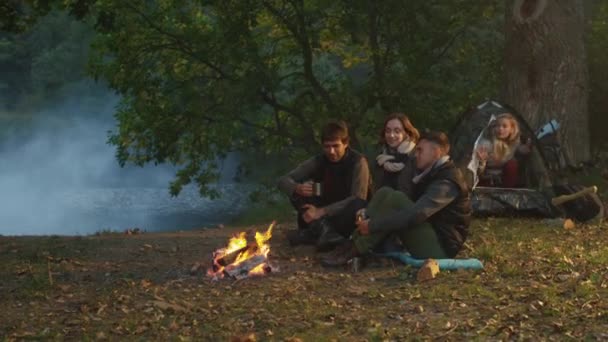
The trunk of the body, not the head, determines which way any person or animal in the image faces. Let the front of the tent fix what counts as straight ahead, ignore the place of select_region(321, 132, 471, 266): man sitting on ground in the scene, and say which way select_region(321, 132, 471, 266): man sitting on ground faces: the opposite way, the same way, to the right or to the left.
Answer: to the right

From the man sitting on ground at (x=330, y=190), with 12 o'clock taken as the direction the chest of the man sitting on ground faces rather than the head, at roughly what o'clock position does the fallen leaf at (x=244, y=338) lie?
The fallen leaf is roughly at 11 o'clock from the man sitting on ground.

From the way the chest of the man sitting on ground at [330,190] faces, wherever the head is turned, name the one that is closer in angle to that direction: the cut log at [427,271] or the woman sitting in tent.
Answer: the cut log

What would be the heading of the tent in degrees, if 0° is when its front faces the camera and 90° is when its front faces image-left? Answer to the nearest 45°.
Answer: approximately 0°

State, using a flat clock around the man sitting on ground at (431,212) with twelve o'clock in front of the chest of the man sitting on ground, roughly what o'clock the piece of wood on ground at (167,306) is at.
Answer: The piece of wood on ground is roughly at 11 o'clock from the man sitting on ground.

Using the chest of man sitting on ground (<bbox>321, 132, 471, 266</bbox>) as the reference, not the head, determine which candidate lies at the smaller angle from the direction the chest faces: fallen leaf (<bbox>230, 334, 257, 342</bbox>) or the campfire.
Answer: the campfire

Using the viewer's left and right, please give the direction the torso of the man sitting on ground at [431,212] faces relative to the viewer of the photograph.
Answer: facing to the left of the viewer

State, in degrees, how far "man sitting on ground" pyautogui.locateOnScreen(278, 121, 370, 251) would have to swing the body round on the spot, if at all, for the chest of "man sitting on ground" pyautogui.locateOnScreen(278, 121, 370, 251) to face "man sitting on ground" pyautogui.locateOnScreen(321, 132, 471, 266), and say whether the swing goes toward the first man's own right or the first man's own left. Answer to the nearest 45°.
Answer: approximately 90° to the first man's own left

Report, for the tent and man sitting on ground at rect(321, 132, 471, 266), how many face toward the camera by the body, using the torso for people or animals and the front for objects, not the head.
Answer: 1

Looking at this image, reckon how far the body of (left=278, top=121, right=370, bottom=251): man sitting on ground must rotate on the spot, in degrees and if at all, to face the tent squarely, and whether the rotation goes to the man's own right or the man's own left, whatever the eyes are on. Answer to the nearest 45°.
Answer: approximately 180°

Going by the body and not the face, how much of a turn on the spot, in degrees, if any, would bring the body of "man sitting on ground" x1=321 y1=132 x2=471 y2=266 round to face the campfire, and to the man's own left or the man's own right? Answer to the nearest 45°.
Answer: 0° — they already face it

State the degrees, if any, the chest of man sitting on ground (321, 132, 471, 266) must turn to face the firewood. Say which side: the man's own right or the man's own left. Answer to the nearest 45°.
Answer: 0° — they already face it

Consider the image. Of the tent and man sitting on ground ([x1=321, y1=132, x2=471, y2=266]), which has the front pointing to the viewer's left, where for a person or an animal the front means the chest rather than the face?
the man sitting on ground
